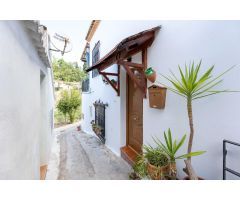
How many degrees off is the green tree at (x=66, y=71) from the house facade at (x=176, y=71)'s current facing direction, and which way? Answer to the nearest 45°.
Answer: approximately 90° to its right

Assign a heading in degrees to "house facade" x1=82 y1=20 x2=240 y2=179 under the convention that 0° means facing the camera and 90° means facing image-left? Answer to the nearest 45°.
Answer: approximately 45°

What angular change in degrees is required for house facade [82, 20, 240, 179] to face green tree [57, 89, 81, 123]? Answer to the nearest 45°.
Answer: approximately 90° to its right
